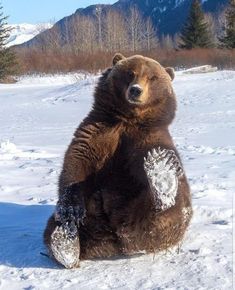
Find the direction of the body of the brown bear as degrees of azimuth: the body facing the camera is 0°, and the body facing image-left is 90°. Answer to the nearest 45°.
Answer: approximately 0°
